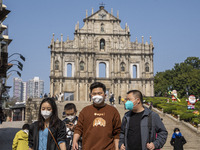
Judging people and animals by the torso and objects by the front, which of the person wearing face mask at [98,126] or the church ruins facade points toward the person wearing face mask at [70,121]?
the church ruins facade

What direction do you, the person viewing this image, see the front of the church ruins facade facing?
facing the viewer

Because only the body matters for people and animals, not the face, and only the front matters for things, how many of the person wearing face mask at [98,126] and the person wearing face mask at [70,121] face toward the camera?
2

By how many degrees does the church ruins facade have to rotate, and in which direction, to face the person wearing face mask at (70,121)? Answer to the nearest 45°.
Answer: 0° — it already faces them

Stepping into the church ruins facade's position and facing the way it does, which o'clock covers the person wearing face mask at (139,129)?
The person wearing face mask is roughly at 12 o'clock from the church ruins facade.

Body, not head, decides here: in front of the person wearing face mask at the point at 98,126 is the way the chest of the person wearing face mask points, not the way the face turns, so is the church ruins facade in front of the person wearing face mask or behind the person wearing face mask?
behind

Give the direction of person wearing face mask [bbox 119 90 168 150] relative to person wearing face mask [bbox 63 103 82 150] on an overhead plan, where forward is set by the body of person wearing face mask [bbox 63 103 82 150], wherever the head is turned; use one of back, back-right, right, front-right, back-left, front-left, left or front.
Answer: front-left

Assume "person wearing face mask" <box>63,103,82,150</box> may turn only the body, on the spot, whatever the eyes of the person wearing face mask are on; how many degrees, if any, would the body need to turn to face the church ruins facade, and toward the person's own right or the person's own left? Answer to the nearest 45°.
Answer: approximately 180°

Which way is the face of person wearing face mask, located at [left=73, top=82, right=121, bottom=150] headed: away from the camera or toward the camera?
toward the camera

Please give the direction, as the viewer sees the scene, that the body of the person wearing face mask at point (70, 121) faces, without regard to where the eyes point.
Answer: toward the camera

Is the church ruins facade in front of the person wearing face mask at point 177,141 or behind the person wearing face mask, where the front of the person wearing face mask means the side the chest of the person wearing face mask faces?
behind

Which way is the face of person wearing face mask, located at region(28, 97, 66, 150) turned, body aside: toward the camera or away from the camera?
toward the camera

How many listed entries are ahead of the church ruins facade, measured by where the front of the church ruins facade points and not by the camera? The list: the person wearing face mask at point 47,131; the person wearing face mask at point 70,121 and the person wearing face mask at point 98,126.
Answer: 3

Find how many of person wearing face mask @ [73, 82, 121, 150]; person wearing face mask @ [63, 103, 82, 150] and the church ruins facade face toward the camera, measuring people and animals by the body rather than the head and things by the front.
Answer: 3

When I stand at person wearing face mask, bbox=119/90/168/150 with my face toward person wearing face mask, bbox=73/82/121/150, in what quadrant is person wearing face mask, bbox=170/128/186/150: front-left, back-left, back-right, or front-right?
back-right

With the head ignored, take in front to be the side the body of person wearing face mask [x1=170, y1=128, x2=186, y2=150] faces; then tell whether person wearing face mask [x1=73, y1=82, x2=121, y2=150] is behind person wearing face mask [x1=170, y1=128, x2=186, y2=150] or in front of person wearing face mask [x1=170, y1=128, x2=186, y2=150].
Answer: in front

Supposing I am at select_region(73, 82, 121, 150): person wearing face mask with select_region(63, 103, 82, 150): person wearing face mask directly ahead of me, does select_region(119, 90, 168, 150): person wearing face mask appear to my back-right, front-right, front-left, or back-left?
back-right
